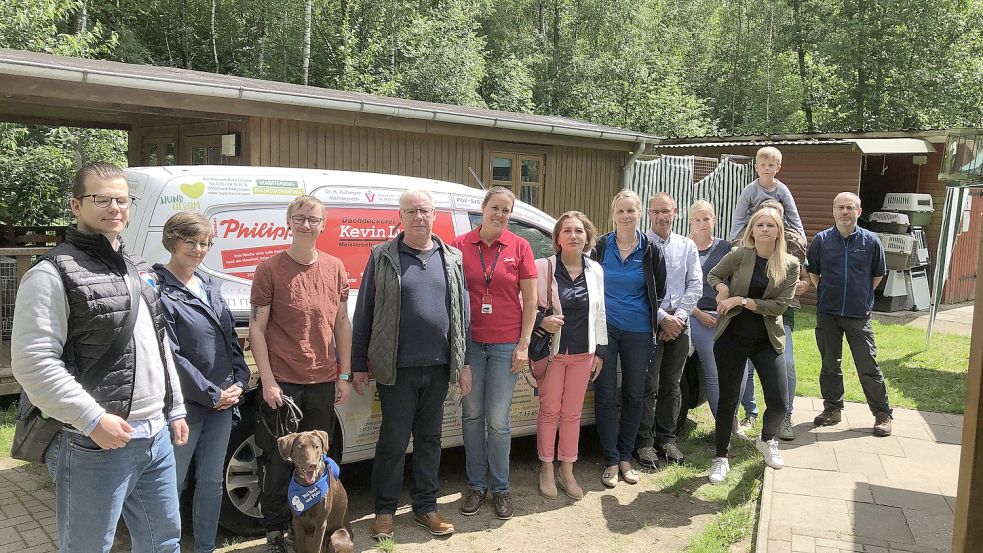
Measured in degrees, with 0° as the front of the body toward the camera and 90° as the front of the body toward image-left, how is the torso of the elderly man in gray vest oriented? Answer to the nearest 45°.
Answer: approximately 0°

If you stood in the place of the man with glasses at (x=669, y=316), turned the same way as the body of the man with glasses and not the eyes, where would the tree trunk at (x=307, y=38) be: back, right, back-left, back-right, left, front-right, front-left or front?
right

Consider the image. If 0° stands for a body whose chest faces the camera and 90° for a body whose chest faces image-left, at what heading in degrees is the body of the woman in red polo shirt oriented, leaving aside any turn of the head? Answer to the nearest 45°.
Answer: approximately 0°

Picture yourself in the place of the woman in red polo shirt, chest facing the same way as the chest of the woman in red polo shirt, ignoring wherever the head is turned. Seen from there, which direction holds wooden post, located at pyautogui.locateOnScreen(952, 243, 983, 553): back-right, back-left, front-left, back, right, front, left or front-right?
front-left

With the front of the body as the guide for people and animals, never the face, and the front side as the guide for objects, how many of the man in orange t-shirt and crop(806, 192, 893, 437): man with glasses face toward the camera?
2

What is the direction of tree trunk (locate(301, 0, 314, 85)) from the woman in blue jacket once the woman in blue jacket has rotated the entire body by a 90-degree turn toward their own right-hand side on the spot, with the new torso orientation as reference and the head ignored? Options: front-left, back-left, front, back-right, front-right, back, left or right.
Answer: back-right
